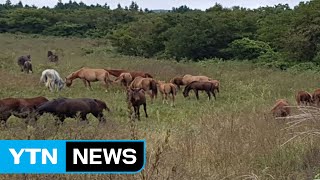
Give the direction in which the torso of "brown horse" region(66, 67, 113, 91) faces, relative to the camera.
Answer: to the viewer's left

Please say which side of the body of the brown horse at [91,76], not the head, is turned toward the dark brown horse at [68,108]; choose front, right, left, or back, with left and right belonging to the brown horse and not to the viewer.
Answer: left

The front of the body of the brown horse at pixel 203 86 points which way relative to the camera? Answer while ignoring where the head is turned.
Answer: to the viewer's left
